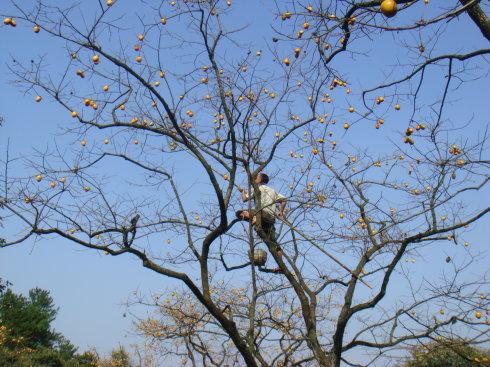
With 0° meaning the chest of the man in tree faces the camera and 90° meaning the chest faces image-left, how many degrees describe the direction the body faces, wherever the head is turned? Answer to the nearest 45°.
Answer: approximately 90°
